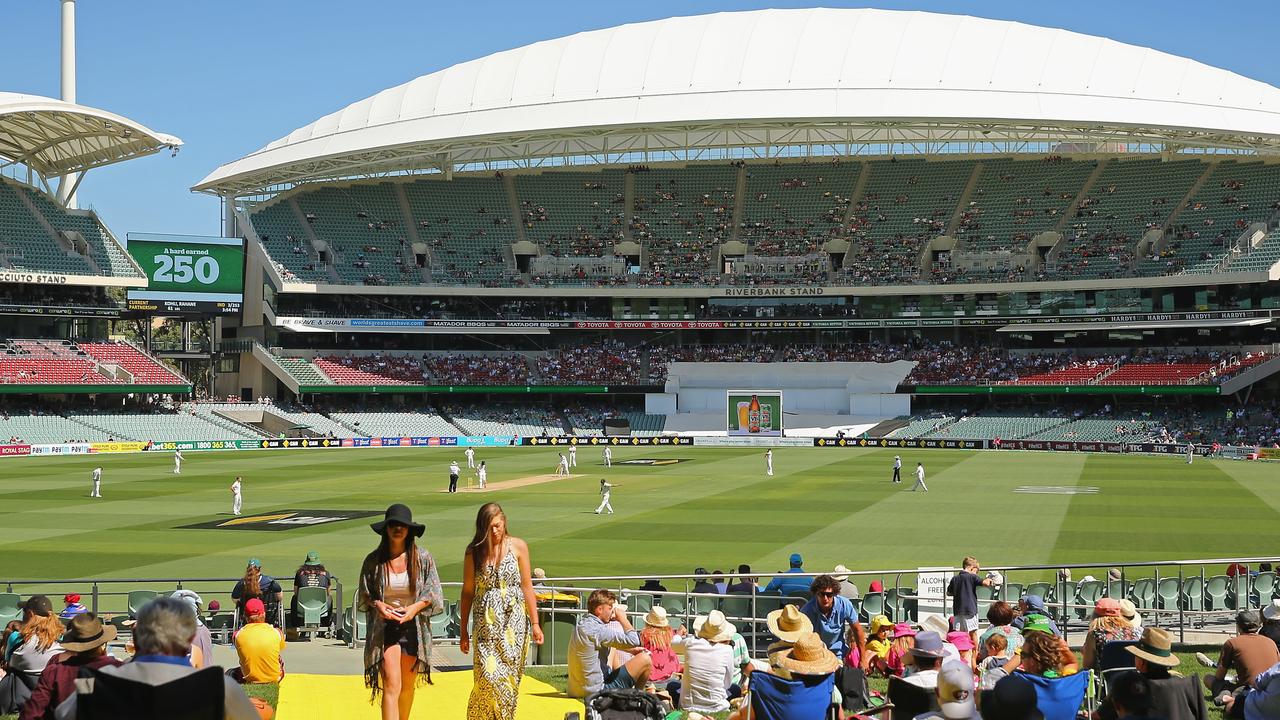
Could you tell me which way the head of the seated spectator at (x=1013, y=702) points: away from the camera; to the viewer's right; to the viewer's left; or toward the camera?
away from the camera

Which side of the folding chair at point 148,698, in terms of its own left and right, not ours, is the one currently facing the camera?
back

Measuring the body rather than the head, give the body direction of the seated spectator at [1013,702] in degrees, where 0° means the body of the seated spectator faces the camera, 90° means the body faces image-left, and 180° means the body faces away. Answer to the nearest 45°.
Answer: approximately 180°

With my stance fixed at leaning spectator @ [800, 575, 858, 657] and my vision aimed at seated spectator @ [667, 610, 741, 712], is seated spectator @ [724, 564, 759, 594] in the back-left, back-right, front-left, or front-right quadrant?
back-right

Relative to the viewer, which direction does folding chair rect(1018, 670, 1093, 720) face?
away from the camera

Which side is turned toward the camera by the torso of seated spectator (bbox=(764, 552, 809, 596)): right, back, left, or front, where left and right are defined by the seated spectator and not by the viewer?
back

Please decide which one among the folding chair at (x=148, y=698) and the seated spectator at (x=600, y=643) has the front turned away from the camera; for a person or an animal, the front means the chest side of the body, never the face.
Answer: the folding chair

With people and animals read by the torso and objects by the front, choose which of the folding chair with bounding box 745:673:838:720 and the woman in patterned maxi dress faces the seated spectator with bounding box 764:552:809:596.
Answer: the folding chair

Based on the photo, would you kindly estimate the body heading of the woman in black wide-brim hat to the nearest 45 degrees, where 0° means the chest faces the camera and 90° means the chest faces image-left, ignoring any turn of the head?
approximately 0°

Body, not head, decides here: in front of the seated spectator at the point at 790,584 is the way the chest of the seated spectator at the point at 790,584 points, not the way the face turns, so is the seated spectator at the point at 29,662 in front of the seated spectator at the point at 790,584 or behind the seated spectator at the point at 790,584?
behind
